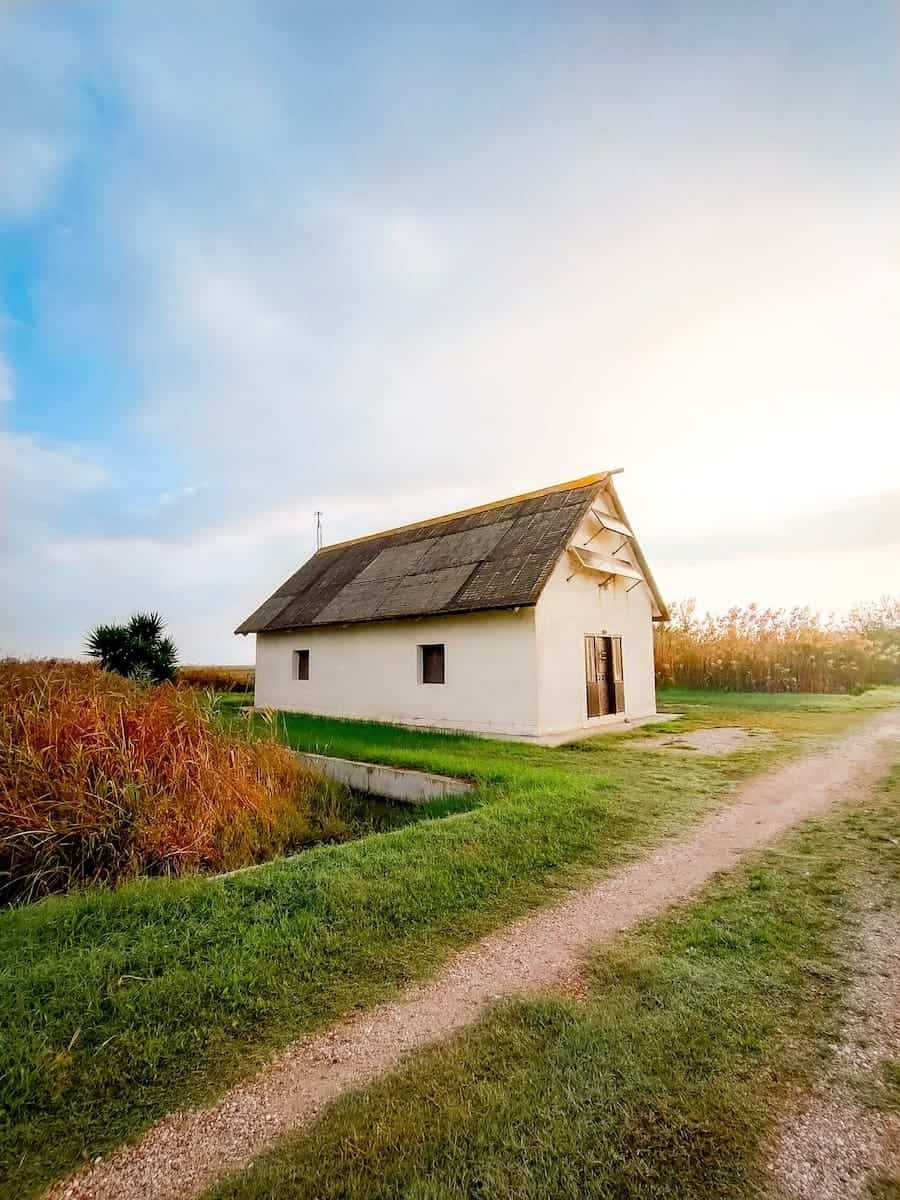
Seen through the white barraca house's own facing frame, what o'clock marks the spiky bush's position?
The spiky bush is roughly at 5 o'clock from the white barraca house.

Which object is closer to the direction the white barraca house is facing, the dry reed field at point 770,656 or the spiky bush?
the dry reed field

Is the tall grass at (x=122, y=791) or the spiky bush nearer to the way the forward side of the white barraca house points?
the tall grass

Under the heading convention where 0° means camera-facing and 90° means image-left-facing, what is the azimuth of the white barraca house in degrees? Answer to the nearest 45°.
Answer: approximately 315°

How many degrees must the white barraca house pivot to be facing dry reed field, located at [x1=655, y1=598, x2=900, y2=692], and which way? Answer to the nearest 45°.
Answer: approximately 90° to its left

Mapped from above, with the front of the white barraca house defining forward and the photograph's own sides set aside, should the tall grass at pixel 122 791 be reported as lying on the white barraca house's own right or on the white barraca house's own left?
on the white barraca house's own right
